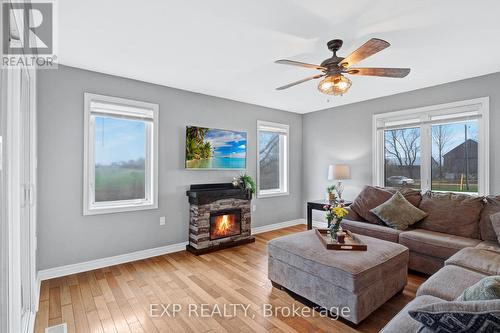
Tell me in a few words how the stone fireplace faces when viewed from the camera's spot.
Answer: facing the viewer and to the right of the viewer

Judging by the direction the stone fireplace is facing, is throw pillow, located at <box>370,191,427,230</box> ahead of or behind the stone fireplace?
ahead

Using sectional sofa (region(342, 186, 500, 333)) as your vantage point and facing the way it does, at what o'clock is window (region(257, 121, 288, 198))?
The window is roughly at 2 o'clock from the sectional sofa.

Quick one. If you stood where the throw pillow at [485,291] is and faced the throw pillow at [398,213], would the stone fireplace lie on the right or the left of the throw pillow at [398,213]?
left

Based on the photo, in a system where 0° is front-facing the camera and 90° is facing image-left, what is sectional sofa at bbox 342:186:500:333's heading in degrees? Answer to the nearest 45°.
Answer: approximately 45°

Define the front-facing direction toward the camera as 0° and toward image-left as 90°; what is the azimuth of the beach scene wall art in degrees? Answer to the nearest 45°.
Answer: approximately 315°

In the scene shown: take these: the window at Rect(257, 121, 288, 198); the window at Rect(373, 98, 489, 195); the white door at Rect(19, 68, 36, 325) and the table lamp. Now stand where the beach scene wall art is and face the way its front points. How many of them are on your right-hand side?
1

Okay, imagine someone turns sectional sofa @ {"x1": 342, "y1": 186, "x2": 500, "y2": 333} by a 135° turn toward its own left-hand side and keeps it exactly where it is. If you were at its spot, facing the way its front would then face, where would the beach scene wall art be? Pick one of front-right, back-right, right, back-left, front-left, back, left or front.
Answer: back

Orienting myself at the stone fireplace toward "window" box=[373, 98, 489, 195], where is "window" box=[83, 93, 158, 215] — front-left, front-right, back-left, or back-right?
back-right

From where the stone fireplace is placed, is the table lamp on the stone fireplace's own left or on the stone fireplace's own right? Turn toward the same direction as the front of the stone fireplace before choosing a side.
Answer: on the stone fireplace's own left

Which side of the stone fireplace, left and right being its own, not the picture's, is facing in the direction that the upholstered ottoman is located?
front

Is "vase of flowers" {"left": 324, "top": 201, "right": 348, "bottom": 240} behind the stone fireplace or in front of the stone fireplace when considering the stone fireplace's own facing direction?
in front
